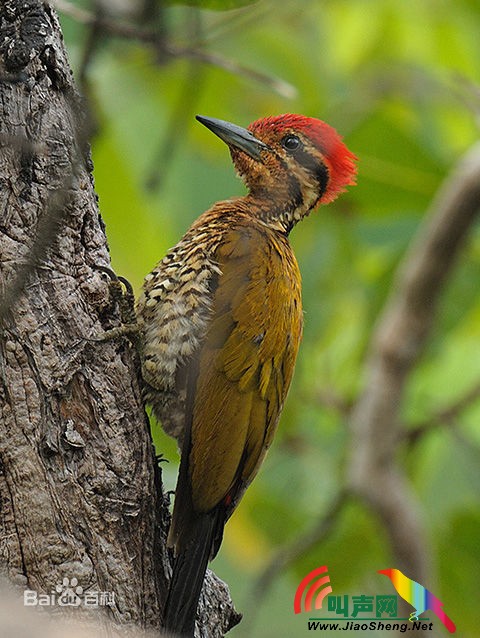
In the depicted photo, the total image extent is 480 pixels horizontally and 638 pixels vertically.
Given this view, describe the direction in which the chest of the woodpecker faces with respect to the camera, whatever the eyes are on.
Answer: to the viewer's left

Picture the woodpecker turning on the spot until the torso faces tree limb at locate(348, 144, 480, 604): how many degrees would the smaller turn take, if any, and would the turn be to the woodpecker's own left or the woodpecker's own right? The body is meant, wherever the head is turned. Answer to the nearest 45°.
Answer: approximately 135° to the woodpecker's own right

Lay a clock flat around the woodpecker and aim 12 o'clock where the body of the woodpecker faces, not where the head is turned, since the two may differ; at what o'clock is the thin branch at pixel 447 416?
The thin branch is roughly at 4 o'clock from the woodpecker.
